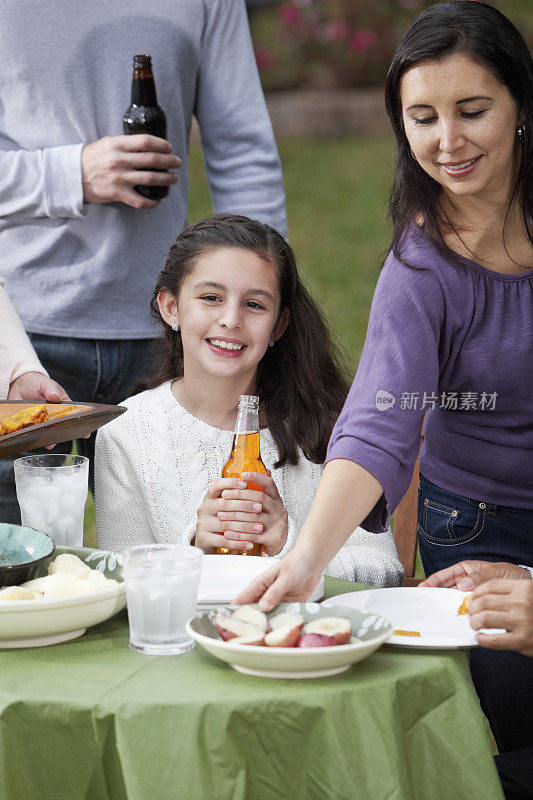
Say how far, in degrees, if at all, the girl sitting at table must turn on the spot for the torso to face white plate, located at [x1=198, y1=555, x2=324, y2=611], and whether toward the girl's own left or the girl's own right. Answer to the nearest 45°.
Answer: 0° — they already face it

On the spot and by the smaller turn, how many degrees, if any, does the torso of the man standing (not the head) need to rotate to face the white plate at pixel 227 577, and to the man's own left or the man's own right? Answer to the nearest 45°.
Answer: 0° — they already face it

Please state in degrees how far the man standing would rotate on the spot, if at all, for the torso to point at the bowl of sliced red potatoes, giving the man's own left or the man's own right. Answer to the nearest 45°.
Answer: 0° — they already face it

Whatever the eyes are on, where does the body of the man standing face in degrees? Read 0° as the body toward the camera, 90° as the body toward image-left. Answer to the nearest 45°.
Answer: approximately 0°

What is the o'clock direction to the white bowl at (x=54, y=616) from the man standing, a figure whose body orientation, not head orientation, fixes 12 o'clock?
The white bowl is roughly at 12 o'clock from the man standing.

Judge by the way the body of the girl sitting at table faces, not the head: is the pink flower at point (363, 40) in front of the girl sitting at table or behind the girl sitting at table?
behind

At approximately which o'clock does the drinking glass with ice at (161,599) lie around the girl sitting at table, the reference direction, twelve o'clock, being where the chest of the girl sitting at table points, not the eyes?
The drinking glass with ice is roughly at 12 o'clock from the girl sitting at table.

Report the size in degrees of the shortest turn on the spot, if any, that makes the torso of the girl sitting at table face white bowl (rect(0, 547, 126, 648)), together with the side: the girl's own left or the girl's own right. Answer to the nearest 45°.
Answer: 0° — they already face it

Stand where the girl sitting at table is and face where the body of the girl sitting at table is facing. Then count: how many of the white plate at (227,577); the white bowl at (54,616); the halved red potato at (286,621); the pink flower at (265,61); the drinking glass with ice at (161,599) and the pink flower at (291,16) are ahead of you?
4

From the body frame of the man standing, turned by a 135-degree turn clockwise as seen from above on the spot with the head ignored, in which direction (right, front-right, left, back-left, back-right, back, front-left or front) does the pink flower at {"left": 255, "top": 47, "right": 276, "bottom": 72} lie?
front-right

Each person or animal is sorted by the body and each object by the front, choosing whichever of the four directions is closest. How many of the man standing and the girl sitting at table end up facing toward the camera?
2

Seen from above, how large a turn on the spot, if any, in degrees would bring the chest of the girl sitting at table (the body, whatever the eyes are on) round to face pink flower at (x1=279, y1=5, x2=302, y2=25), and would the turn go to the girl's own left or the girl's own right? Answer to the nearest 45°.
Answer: approximately 180°
